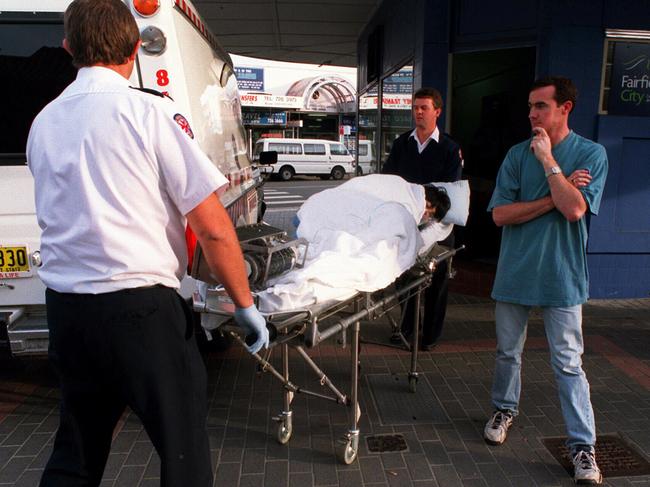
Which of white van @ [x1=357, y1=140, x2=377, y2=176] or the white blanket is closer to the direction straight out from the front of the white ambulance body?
the white van

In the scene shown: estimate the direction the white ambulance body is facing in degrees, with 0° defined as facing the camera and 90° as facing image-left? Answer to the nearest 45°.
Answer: approximately 225°

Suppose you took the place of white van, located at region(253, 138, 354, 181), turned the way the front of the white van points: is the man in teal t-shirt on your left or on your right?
on your right

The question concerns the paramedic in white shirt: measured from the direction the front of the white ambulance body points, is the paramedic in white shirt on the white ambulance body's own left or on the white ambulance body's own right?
on the white ambulance body's own right

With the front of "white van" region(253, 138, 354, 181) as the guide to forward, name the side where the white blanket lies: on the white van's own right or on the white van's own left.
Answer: on the white van's own right

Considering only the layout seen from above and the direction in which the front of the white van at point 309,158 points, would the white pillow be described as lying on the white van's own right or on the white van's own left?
on the white van's own right

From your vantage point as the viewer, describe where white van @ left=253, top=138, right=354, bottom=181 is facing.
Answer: facing to the right of the viewer

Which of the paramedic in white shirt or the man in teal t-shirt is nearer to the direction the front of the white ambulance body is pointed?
the man in teal t-shirt

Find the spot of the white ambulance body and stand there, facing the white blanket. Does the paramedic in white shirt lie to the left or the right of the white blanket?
right

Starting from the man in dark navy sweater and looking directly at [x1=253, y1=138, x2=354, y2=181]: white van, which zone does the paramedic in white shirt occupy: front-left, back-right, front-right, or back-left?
back-left
